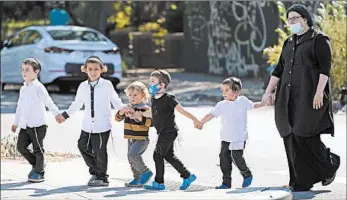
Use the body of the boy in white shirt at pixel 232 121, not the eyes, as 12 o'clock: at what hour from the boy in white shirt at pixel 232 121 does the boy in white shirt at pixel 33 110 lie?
the boy in white shirt at pixel 33 110 is roughly at 2 o'clock from the boy in white shirt at pixel 232 121.

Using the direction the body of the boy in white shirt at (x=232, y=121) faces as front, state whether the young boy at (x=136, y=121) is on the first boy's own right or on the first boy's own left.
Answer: on the first boy's own right

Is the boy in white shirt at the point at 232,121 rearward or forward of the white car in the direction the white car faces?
rearward

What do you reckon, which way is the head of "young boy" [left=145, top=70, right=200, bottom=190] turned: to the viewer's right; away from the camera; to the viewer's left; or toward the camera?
to the viewer's left

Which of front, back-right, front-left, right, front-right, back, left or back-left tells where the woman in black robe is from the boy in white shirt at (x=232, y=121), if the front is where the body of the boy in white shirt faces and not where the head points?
back-left

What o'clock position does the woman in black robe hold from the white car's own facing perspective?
The woman in black robe is roughly at 7 o'clock from the white car.

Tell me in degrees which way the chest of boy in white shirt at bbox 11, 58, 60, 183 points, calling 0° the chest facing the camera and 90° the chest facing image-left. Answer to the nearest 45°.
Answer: approximately 45°

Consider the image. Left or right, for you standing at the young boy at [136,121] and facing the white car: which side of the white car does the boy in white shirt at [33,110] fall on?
left
